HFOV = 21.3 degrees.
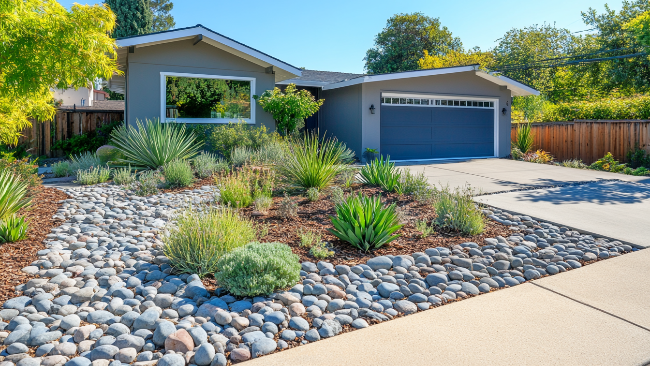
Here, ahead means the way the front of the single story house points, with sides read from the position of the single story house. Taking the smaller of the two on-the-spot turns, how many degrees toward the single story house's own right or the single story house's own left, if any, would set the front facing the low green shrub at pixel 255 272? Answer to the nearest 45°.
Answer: approximately 45° to the single story house's own right

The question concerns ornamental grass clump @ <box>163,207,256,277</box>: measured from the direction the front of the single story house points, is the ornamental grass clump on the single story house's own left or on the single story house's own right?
on the single story house's own right

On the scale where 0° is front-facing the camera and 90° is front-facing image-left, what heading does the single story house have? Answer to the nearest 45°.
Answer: approximately 315°

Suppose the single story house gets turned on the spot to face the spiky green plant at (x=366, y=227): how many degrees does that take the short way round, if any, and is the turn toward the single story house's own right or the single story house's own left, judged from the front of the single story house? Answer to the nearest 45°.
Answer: approximately 45° to the single story house's own right

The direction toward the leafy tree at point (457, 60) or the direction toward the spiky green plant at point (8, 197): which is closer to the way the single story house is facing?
the spiky green plant

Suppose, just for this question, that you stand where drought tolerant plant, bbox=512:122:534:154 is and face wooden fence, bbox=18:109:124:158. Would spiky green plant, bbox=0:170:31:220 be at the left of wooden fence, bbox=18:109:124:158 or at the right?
left

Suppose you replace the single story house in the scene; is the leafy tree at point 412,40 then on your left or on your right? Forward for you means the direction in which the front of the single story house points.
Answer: on your left
